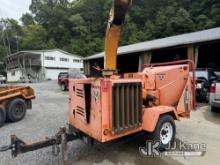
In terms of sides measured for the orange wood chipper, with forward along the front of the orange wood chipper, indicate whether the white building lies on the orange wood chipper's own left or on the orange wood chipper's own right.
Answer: on the orange wood chipper's own right

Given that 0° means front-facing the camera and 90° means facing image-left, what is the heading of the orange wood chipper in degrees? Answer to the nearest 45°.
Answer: approximately 45°
